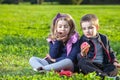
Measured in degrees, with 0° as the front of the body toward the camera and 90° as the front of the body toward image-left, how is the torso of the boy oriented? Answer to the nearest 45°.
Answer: approximately 0°

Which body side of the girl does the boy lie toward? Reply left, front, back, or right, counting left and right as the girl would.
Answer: left

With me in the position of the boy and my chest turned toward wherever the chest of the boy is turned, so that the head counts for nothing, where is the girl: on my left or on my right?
on my right
